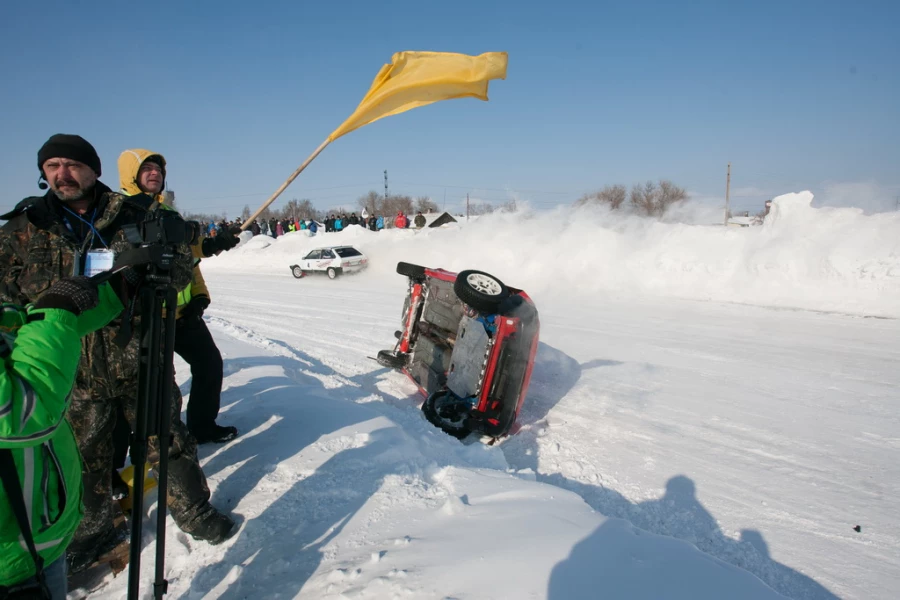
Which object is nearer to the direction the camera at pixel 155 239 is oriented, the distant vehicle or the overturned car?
the overturned car

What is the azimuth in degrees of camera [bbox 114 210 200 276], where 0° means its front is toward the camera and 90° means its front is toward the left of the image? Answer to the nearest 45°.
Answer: approximately 270°

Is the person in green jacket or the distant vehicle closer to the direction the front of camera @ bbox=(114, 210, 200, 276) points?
the distant vehicle

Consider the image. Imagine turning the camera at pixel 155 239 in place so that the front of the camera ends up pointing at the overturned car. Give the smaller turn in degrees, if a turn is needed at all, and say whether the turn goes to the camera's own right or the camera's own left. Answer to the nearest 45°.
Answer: approximately 45° to the camera's own left
